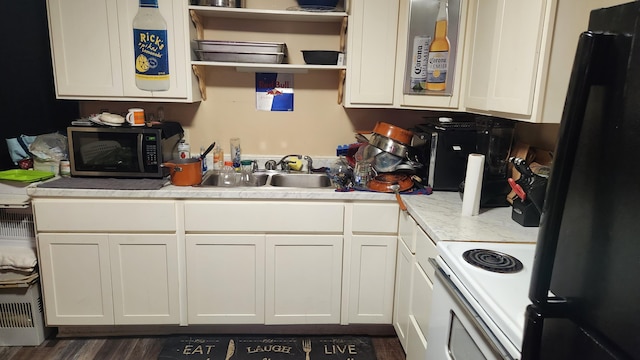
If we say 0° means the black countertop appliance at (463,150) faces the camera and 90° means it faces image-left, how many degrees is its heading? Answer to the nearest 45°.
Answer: approximately 45°

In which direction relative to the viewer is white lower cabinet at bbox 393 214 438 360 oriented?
to the viewer's left

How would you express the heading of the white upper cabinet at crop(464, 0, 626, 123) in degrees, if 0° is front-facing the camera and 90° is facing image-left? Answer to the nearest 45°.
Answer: approximately 45°

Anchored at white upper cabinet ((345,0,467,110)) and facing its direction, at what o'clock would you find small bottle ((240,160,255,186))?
The small bottle is roughly at 3 o'clock from the white upper cabinet.

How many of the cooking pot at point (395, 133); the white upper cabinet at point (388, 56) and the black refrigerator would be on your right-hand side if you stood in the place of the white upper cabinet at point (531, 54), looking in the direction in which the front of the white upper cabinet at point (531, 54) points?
2

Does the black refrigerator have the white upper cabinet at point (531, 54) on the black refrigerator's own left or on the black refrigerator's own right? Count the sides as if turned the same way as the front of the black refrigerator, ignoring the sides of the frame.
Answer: on the black refrigerator's own right
